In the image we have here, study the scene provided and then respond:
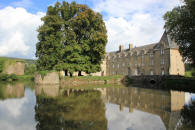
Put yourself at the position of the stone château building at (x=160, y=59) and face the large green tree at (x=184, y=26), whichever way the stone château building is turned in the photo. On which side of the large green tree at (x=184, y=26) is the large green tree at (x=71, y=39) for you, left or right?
right

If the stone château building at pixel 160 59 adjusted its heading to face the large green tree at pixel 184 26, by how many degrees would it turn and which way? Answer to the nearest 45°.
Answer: approximately 45° to its left

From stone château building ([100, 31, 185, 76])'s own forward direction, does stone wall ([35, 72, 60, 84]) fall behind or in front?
in front

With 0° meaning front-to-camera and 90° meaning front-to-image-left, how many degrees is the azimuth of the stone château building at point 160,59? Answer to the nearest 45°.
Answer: approximately 45°

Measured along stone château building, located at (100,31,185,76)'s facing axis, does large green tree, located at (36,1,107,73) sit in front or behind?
in front
